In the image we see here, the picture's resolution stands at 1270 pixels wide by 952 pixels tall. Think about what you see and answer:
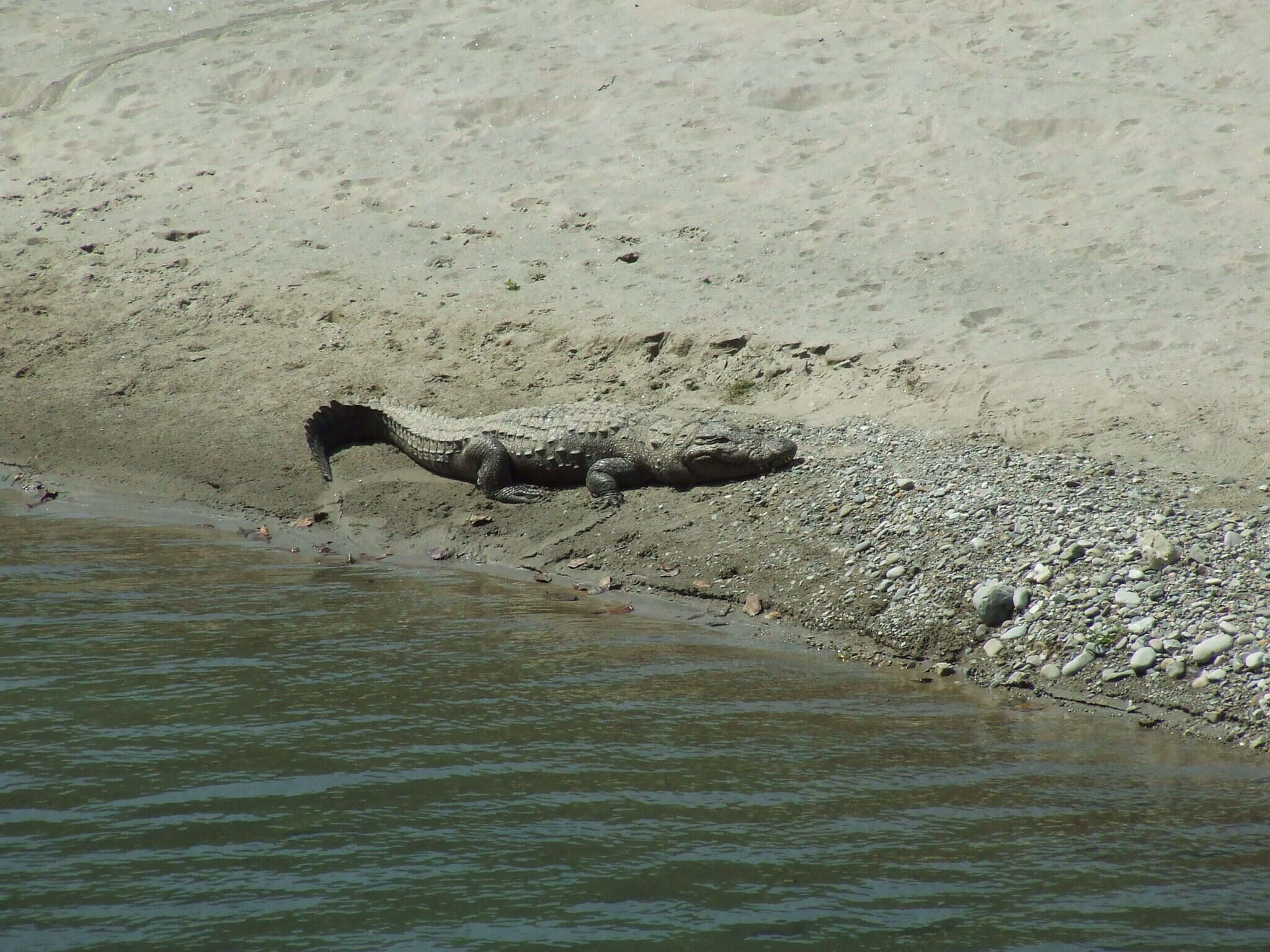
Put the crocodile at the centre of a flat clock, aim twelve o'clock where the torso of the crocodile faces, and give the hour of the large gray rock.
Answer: The large gray rock is roughly at 2 o'clock from the crocodile.

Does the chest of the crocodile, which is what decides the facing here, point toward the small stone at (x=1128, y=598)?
no

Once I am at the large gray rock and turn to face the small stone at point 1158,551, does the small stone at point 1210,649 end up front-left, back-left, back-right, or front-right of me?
front-right

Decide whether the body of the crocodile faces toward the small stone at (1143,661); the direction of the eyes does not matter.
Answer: no

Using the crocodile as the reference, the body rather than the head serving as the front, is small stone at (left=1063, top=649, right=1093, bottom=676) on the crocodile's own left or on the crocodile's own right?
on the crocodile's own right

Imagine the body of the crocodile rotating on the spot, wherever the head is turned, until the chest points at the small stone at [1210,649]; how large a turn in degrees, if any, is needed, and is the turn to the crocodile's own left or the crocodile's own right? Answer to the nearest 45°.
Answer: approximately 45° to the crocodile's own right

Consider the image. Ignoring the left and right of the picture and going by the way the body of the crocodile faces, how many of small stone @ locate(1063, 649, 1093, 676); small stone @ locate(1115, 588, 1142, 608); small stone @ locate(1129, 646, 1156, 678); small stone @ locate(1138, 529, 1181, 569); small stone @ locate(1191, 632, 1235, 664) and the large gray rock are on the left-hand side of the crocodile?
0

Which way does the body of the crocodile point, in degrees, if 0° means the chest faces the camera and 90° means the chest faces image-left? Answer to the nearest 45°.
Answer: approximately 270°

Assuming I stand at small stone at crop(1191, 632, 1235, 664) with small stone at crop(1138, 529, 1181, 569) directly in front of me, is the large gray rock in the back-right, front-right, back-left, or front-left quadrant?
front-left
